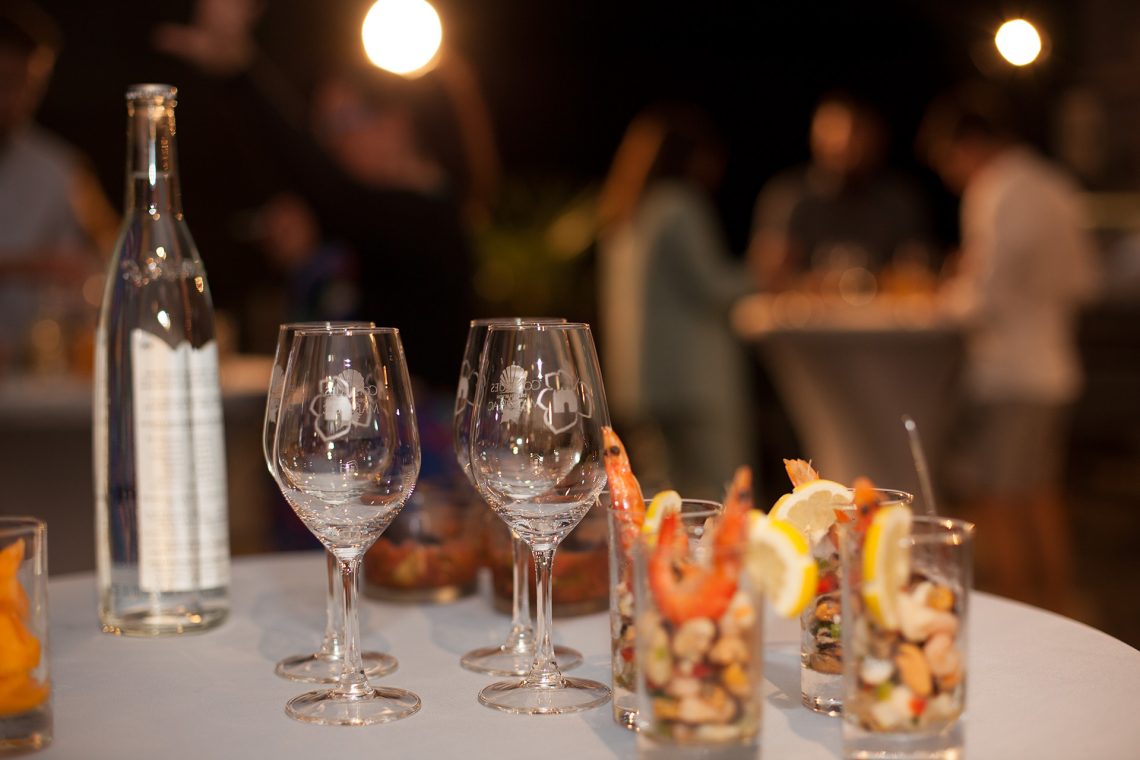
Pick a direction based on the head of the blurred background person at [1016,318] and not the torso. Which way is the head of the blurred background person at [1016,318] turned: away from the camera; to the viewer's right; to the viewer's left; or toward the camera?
to the viewer's left

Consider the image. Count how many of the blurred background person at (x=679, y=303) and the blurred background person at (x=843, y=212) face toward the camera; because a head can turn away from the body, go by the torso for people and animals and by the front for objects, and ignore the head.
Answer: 1

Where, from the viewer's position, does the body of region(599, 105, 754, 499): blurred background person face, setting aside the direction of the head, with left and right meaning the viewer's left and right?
facing away from the viewer and to the right of the viewer

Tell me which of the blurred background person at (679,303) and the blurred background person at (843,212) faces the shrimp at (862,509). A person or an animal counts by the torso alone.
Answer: the blurred background person at (843,212)

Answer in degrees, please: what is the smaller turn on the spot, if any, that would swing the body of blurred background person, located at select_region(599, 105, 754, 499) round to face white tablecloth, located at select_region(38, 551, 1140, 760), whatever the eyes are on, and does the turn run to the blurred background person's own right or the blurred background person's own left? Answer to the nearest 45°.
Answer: approximately 135° to the blurred background person's own right

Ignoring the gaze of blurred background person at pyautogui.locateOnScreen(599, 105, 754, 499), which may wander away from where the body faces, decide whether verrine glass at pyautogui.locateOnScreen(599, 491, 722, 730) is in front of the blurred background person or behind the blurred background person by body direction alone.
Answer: behind

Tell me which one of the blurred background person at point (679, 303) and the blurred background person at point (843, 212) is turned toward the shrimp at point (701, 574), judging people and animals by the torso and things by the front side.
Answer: the blurred background person at point (843, 212)

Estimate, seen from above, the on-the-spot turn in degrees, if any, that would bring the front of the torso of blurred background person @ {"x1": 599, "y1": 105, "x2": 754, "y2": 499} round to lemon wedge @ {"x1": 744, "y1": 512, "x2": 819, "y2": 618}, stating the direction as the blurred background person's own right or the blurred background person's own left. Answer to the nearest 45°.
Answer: approximately 135° to the blurred background person's own right

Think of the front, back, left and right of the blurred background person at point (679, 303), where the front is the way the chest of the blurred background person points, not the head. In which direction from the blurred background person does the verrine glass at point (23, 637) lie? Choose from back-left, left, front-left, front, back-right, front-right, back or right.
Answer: back-right

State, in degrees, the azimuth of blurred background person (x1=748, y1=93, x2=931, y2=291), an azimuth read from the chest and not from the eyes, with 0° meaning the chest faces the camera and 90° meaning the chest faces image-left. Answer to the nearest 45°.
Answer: approximately 0°

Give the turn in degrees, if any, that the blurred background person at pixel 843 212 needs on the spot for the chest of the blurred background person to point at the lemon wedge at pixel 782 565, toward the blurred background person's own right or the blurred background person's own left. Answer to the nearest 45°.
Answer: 0° — they already face it
